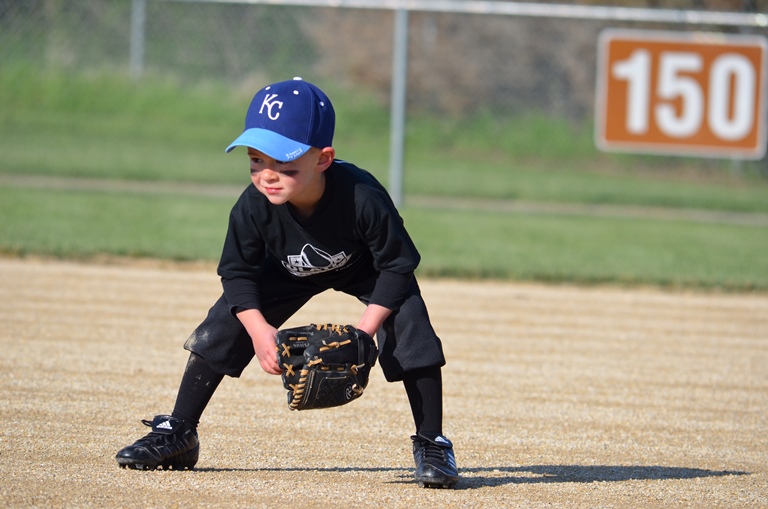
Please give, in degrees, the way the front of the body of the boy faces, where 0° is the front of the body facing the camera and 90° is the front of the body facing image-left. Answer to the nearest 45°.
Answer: approximately 45°

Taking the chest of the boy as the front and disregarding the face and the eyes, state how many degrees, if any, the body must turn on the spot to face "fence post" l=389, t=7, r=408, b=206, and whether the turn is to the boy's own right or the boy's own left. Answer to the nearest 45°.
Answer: approximately 135° to the boy's own right

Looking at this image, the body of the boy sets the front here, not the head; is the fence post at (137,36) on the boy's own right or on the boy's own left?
on the boy's own right

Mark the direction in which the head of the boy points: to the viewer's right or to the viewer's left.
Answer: to the viewer's left

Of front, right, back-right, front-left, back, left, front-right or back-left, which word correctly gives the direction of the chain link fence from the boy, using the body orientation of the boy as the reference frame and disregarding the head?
back-right
